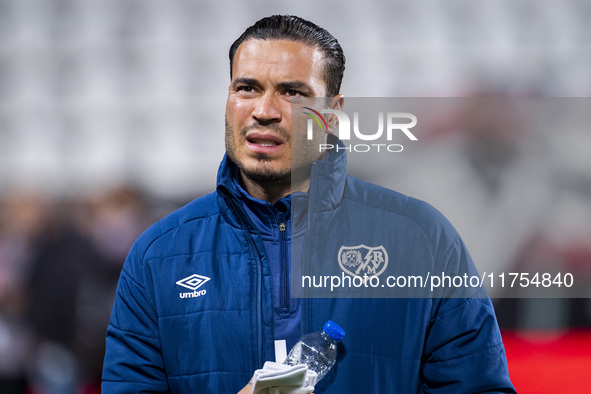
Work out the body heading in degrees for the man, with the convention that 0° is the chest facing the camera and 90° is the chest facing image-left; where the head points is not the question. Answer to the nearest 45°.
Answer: approximately 0°

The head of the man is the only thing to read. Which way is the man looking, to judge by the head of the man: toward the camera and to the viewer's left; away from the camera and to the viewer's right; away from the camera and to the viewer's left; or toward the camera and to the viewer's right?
toward the camera and to the viewer's left
